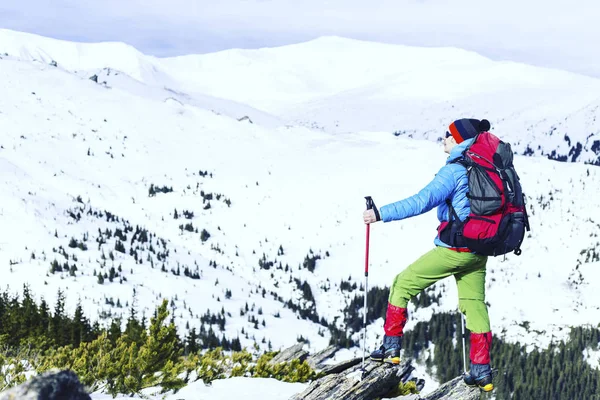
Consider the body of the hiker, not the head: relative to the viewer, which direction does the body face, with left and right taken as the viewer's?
facing to the left of the viewer

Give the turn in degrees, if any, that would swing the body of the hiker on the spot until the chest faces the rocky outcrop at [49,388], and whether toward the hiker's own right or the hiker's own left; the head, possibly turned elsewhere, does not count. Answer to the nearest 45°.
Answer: approximately 45° to the hiker's own left
